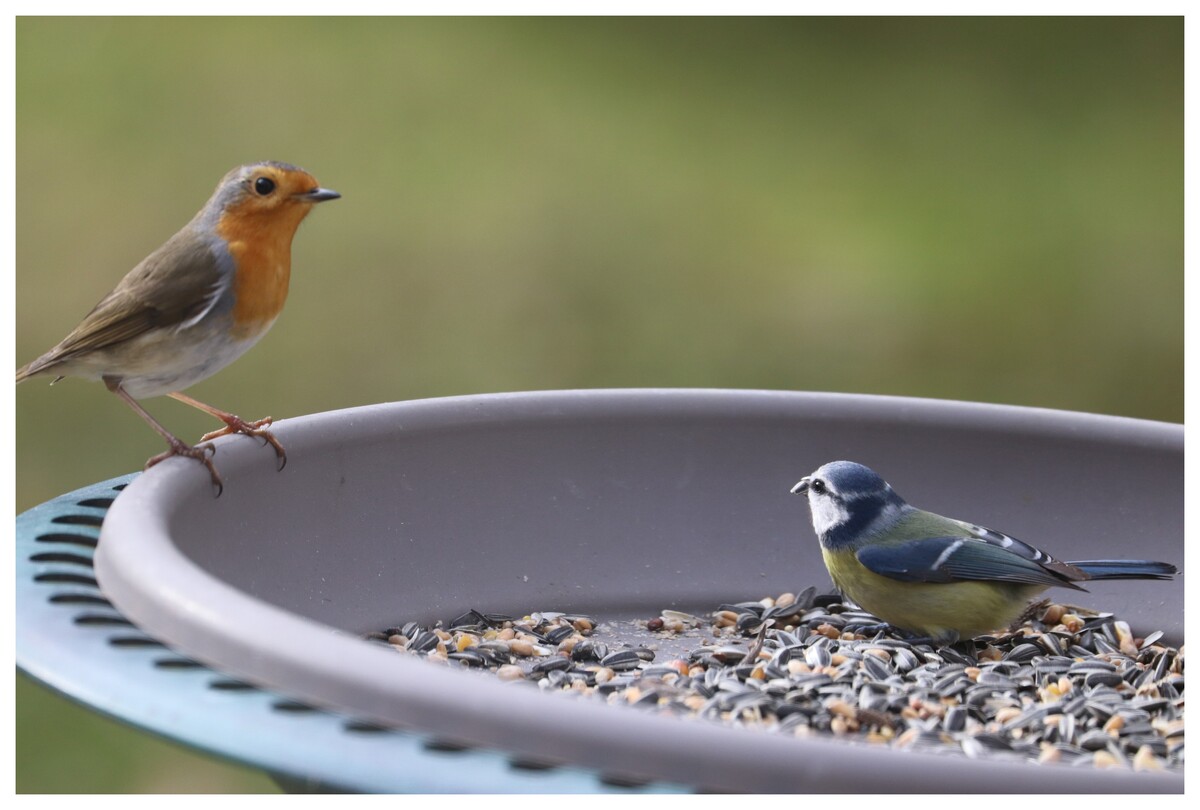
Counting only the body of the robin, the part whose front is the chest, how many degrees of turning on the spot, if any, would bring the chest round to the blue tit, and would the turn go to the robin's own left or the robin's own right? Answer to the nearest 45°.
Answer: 0° — it already faces it

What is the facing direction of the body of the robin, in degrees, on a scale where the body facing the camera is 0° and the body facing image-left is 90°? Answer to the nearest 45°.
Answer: approximately 270°

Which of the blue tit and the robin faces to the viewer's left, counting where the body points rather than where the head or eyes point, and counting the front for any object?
the blue tit

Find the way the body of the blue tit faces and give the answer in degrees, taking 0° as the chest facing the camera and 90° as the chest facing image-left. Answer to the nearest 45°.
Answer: approximately 90°

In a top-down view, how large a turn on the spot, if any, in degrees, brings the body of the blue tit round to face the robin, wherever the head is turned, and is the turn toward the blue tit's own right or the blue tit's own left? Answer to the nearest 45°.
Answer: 0° — it already faces it

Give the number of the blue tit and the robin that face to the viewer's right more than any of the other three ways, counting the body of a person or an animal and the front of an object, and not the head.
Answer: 1
